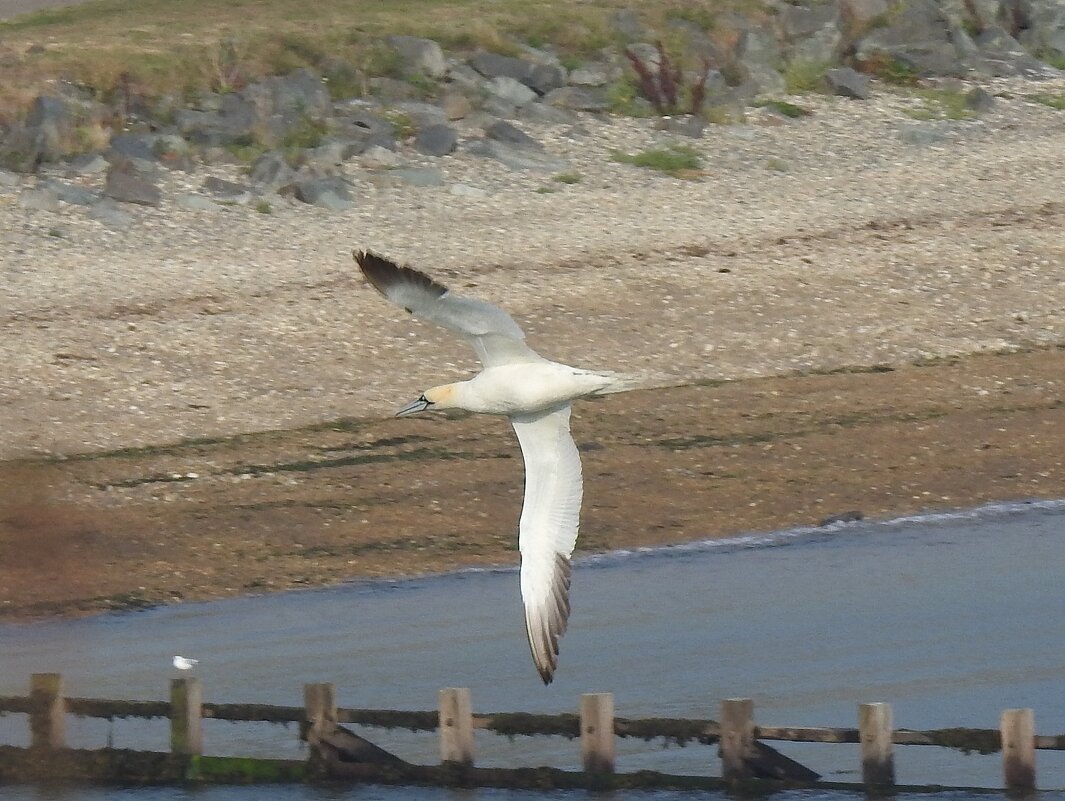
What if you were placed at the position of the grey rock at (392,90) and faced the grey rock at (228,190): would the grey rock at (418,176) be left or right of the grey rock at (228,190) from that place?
left

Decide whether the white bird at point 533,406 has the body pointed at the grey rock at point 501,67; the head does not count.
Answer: no

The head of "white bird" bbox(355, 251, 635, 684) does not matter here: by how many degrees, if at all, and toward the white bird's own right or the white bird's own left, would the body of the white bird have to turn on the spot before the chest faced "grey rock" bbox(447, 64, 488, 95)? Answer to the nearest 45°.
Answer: approximately 90° to the white bird's own right

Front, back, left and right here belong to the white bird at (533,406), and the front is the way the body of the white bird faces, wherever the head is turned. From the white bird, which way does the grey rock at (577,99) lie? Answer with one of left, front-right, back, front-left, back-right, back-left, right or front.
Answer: right

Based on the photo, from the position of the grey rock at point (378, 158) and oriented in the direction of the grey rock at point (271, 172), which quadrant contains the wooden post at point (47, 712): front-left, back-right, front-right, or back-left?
front-left

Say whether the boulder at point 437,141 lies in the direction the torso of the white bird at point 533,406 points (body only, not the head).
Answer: no

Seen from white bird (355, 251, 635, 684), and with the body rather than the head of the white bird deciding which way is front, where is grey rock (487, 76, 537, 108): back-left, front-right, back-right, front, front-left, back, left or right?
right

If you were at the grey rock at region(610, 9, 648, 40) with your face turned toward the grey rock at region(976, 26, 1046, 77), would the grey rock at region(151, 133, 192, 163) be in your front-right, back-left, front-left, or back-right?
back-right

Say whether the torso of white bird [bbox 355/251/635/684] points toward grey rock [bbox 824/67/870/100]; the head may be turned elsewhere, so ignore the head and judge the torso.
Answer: no

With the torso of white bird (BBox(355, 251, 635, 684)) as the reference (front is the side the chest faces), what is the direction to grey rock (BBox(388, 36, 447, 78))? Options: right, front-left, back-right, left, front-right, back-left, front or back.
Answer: right

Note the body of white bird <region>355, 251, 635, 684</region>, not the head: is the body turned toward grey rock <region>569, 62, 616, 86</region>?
no

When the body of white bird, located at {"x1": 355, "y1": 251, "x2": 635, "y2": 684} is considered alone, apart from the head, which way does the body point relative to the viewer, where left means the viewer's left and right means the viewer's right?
facing to the left of the viewer

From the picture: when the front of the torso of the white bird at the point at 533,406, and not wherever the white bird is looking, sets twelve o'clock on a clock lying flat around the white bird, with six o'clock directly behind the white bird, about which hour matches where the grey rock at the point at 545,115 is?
The grey rock is roughly at 3 o'clock from the white bird.

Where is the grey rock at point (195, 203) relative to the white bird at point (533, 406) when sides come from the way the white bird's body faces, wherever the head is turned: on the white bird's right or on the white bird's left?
on the white bird's right

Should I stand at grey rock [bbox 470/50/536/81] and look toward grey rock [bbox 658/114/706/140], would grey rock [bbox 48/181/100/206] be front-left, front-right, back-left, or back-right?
back-right

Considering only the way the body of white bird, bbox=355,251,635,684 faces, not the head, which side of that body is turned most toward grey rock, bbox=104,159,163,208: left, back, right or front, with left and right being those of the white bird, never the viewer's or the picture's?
right
